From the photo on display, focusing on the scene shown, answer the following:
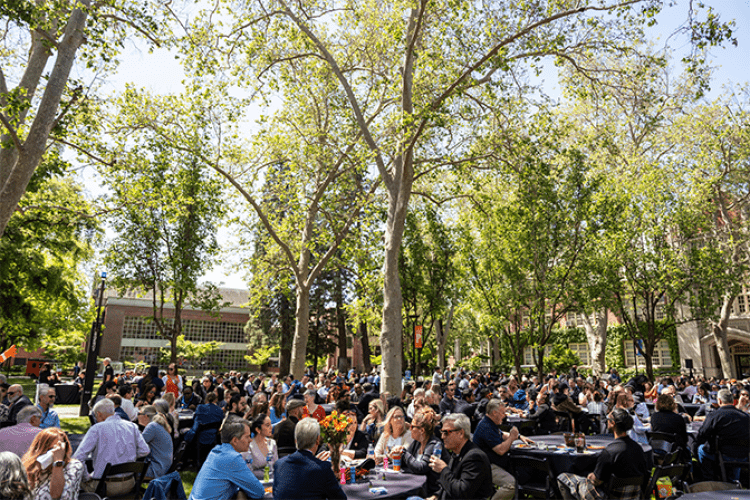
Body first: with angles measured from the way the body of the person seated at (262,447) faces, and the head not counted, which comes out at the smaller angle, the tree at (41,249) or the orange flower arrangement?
the orange flower arrangement

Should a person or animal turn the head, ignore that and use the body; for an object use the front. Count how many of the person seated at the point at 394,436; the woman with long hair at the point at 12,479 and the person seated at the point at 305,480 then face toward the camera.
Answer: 1

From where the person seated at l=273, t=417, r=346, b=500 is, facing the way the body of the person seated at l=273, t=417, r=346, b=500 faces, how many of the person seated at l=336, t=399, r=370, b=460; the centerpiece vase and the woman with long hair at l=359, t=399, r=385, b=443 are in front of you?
3

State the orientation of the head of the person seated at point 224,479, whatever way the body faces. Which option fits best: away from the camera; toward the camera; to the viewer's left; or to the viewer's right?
to the viewer's right

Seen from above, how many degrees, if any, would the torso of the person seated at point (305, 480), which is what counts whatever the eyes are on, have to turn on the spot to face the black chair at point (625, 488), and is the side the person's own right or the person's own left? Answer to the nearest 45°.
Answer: approximately 90° to the person's own right

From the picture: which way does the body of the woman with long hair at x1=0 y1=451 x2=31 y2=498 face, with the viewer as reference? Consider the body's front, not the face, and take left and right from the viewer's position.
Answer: facing away from the viewer and to the right of the viewer

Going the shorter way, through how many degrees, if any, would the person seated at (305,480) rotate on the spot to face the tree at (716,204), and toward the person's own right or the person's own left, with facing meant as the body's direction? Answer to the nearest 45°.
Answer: approximately 45° to the person's own right

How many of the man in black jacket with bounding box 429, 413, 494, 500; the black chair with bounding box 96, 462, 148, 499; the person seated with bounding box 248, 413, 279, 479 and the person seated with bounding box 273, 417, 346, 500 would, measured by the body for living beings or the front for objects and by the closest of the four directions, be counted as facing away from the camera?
2

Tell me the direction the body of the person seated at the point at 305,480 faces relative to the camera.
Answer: away from the camera

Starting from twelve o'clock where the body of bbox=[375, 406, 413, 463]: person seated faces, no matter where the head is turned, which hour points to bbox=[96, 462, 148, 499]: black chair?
The black chair is roughly at 2 o'clock from the person seated.

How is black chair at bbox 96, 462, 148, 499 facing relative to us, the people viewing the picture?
facing away from the viewer
